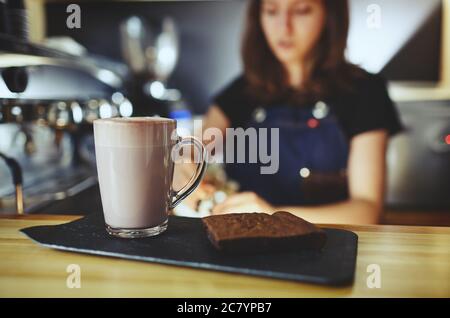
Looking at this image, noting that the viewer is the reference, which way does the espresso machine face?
facing the viewer and to the right of the viewer

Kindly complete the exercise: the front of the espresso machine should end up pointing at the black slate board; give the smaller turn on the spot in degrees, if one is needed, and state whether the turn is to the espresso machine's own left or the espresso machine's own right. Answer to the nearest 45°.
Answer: approximately 45° to the espresso machine's own right

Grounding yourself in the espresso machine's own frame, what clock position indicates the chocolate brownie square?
The chocolate brownie square is roughly at 1 o'clock from the espresso machine.

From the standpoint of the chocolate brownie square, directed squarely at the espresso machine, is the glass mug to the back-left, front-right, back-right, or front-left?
front-left

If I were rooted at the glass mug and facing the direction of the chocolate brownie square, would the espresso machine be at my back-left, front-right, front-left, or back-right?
back-left

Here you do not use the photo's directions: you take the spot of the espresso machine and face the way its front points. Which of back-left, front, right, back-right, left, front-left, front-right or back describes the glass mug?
front-right

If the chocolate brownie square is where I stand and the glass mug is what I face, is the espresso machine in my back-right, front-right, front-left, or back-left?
front-right
